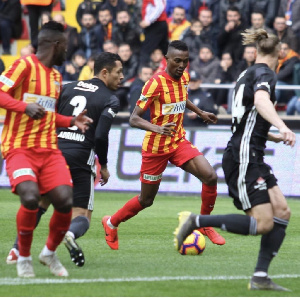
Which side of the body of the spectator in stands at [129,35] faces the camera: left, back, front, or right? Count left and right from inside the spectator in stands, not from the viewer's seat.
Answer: front

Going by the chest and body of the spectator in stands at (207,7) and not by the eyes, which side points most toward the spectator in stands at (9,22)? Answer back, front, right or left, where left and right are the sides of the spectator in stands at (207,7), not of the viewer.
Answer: right

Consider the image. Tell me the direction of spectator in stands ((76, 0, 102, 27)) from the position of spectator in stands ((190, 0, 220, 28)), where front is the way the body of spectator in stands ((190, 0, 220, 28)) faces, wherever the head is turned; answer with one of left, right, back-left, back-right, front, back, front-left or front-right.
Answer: right

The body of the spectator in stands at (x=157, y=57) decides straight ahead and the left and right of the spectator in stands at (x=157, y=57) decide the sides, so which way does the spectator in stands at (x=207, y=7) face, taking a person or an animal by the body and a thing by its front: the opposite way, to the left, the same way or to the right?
the same way

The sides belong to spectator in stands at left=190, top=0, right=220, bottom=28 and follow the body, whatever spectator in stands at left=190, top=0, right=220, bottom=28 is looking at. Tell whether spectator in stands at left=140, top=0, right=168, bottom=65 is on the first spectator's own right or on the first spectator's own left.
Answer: on the first spectator's own right

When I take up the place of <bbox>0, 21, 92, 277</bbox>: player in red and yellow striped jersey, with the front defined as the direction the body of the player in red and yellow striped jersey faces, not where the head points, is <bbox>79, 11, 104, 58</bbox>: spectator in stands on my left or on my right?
on my left

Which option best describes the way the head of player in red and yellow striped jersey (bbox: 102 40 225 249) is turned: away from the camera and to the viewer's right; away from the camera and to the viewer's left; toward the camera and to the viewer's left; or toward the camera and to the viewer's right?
toward the camera and to the viewer's right

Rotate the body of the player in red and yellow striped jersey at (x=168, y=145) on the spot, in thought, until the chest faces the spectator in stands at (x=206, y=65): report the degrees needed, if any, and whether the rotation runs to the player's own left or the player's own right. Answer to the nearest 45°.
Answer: approximately 135° to the player's own left

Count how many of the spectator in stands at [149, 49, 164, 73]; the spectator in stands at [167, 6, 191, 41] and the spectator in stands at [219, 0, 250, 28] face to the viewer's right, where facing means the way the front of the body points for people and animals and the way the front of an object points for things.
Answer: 0

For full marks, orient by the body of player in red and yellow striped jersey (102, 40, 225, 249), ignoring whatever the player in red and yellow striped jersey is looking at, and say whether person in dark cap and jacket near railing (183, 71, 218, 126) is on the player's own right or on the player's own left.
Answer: on the player's own left

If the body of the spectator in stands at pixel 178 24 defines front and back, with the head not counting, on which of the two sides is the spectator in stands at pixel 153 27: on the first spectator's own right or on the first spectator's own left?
on the first spectator's own right

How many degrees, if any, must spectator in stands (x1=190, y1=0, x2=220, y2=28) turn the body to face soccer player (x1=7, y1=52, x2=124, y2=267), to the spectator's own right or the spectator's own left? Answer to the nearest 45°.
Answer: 0° — they already face them

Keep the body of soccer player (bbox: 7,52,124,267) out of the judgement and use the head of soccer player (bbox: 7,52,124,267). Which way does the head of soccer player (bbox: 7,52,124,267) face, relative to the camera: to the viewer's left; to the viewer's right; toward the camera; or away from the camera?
to the viewer's right

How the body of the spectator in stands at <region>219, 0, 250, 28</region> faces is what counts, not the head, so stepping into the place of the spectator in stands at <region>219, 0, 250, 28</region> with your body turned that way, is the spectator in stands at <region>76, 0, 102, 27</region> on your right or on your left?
on your right
